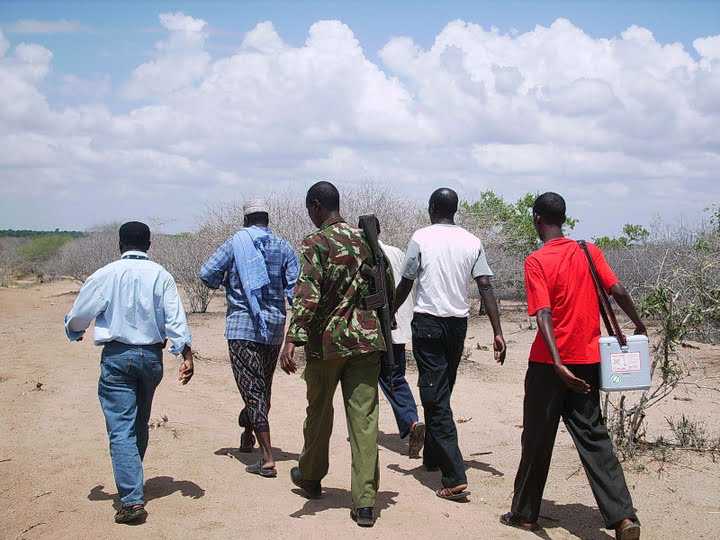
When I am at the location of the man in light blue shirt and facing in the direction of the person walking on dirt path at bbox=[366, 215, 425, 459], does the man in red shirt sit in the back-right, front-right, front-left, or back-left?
front-right

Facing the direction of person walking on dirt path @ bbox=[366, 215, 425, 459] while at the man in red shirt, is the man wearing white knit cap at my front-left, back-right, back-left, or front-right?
front-left

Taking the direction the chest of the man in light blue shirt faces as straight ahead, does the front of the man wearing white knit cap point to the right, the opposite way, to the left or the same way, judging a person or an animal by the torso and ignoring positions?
the same way

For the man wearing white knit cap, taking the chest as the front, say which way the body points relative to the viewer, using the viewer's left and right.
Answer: facing away from the viewer

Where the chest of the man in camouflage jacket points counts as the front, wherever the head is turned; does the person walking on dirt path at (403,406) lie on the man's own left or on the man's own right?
on the man's own right

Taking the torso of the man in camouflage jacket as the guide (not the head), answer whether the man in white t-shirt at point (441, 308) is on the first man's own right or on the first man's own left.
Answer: on the first man's own right

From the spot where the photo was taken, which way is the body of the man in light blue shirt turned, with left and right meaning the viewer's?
facing away from the viewer

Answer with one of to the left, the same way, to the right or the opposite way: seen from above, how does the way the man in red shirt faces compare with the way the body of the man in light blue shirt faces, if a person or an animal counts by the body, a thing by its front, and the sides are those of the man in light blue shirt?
the same way

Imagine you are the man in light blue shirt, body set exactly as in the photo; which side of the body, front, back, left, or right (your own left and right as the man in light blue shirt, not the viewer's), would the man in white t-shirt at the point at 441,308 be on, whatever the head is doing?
right

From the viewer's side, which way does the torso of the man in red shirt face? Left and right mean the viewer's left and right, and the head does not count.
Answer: facing away from the viewer and to the left of the viewer

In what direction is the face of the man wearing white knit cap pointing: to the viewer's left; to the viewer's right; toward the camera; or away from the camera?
away from the camera

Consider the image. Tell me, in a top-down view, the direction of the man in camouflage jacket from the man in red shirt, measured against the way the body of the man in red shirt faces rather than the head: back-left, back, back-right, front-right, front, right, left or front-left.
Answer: front-left

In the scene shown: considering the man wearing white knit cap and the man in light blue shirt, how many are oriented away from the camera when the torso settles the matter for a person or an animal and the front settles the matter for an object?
2

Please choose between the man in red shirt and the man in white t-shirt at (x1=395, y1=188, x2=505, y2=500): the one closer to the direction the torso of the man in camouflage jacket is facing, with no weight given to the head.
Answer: the man in white t-shirt

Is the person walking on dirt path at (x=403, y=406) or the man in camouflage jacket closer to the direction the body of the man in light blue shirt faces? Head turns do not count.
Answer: the person walking on dirt path

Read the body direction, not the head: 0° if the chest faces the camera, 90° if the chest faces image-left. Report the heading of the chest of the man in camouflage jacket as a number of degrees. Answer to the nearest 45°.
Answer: approximately 135°

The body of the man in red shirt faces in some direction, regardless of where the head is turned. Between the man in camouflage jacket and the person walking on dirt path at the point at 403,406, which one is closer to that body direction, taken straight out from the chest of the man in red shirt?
the person walking on dirt path

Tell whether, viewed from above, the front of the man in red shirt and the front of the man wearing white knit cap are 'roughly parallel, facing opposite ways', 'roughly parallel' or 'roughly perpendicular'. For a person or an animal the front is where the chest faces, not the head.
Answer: roughly parallel

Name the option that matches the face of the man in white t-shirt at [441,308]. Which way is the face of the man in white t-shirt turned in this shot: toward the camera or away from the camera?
away from the camera

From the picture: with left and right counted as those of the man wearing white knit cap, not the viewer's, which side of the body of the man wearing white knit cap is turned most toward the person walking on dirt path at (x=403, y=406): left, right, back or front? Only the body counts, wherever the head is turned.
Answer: right
